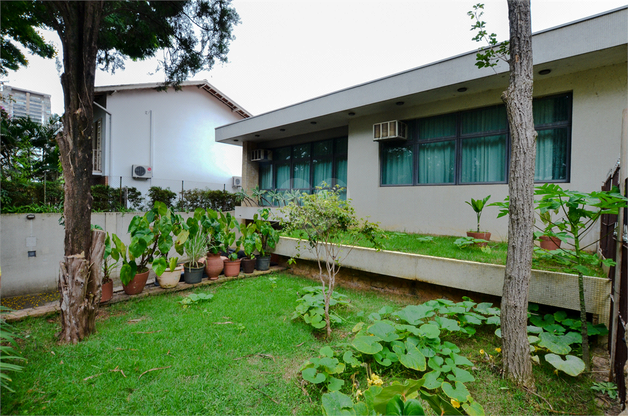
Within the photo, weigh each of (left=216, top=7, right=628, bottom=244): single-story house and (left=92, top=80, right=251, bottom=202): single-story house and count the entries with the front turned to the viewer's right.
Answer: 0

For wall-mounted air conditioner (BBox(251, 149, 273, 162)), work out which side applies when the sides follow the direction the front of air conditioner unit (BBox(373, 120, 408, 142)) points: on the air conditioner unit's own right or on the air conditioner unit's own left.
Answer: on the air conditioner unit's own right

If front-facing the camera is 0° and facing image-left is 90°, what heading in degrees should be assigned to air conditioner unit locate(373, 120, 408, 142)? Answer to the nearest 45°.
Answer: approximately 45°

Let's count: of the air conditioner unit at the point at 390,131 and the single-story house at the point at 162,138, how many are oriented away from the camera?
0

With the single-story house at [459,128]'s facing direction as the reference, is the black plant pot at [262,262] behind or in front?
in front

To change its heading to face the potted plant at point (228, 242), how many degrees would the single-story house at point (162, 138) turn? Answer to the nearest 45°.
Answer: approximately 90° to its left

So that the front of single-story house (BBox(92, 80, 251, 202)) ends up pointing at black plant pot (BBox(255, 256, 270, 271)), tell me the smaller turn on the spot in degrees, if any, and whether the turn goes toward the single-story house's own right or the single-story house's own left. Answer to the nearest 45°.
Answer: approximately 90° to the single-story house's own left

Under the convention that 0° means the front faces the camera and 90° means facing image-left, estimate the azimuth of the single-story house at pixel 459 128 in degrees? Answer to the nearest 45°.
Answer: approximately 45°
